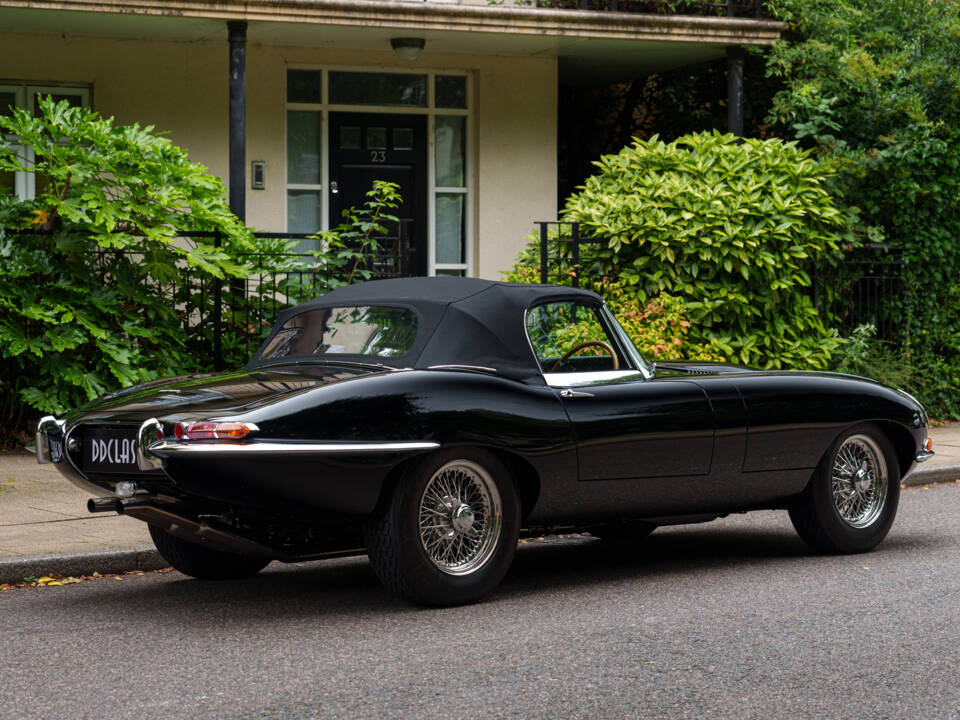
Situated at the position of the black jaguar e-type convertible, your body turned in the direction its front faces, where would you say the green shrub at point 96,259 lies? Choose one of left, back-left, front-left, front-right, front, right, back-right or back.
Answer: left

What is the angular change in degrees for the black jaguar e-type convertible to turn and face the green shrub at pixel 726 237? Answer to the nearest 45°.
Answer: approximately 45° to its left

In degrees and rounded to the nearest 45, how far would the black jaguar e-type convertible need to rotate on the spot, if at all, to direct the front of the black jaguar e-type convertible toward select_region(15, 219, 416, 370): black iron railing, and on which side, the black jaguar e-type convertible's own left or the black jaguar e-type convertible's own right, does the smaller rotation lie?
approximately 45° to the black jaguar e-type convertible's own left

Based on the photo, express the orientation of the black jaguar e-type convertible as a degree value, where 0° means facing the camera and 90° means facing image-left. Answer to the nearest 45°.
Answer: approximately 225°

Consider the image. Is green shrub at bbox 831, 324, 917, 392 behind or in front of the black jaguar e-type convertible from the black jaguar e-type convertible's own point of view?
in front

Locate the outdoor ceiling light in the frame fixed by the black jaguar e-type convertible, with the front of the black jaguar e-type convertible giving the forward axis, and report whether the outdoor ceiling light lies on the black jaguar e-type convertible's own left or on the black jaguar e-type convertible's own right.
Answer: on the black jaguar e-type convertible's own left

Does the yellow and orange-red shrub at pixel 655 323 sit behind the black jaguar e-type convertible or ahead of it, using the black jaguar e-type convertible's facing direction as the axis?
ahead
